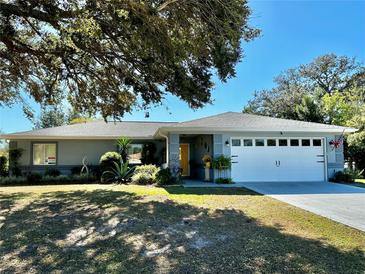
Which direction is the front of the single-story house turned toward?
toward the camera

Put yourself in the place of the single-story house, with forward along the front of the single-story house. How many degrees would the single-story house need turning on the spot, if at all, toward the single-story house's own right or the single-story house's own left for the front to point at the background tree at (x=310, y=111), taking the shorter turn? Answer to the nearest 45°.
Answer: approximately 135° to the single-story house's own left

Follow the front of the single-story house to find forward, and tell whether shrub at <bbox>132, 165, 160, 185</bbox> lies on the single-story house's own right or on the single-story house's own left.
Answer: on the single-story house's own right

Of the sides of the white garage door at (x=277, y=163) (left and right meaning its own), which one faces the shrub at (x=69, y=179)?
right

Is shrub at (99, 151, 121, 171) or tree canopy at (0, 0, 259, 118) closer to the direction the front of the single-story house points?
the tree canopy

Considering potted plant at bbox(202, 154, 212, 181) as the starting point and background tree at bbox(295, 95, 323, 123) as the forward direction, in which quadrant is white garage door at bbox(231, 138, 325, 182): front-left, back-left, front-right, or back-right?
front-right

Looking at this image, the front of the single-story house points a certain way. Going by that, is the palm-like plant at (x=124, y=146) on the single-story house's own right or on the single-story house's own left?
on the single-story house's own right

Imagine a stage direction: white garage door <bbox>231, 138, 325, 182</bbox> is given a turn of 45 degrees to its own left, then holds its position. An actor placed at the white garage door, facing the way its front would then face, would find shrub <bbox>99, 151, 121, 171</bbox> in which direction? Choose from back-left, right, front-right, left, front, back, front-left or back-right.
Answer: back-right

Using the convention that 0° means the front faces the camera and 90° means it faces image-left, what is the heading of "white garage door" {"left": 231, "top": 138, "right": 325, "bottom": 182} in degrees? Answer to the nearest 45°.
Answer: approximately 0°

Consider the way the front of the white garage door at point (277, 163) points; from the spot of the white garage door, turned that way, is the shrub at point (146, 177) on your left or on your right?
on your right

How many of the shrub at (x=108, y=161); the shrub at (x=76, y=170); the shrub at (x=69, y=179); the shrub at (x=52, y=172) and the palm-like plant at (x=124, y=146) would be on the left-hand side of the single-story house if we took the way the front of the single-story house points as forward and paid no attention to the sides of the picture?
0

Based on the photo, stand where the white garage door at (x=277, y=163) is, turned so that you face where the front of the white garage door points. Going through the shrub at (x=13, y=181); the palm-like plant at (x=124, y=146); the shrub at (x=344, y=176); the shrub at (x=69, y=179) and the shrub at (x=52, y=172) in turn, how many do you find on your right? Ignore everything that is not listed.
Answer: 4

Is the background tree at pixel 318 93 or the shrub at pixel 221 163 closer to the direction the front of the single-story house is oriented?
the shrub
